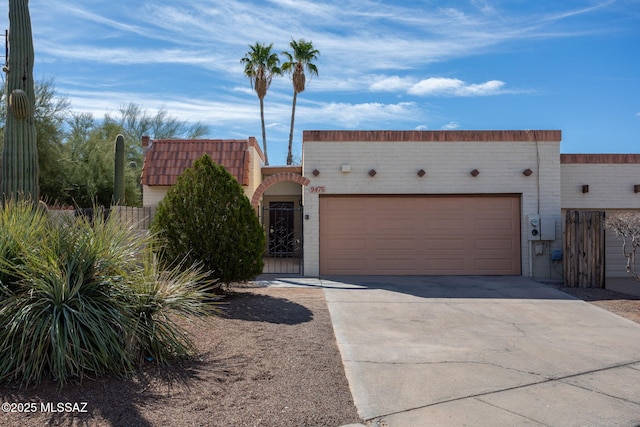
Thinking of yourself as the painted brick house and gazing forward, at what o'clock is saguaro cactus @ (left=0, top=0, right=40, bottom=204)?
The saguaro cactus is roughly at 2 o'clock from the painted brick house.

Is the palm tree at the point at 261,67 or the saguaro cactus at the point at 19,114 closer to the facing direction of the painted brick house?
the saguaro cactus

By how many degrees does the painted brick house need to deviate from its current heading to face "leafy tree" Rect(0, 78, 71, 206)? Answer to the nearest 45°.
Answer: approximately 90° to its right

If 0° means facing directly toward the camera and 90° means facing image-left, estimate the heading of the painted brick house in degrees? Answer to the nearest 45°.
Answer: approximately 0°

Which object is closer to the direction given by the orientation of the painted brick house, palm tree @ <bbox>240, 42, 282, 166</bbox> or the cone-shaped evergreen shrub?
the cone-shaped evergreen shrub

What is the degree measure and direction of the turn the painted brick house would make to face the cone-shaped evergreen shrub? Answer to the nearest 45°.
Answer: approximately 45° to its right

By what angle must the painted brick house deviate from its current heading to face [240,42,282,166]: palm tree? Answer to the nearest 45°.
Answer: approximately 135° to its right

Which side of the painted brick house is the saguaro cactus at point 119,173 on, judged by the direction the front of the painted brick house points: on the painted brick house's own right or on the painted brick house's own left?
on the painted brick house's own right

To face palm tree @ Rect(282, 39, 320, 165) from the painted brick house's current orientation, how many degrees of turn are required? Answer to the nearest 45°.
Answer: approximately 180°
